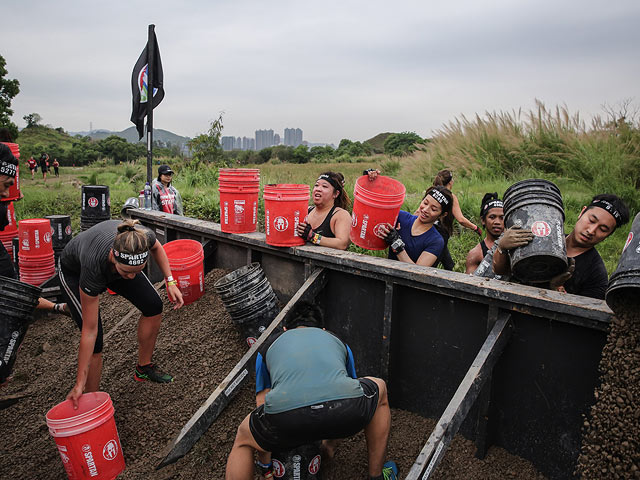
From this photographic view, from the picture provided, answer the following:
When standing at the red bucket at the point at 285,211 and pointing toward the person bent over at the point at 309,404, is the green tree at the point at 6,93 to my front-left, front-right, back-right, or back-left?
back-right

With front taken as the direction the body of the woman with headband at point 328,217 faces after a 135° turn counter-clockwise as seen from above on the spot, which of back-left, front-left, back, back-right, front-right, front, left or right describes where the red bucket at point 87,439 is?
back-right

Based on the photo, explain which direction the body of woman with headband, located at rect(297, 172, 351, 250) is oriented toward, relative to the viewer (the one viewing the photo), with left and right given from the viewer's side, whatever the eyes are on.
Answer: facing the viewer and to the left of the viewer

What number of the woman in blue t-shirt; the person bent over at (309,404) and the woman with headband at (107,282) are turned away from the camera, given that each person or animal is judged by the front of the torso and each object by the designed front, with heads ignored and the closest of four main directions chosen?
1

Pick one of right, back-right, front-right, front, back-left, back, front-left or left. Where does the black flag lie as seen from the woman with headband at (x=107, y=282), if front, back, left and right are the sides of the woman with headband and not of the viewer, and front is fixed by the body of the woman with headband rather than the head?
back-left

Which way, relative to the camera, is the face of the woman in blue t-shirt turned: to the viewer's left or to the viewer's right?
to the viewer's left

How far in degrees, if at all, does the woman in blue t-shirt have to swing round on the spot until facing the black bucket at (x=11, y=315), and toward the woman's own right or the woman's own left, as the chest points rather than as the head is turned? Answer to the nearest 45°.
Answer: approximately 45° to the woman's own right

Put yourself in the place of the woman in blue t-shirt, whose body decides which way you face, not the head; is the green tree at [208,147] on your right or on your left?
on your right

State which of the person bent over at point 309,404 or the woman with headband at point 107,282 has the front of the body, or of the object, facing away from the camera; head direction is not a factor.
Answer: the person bent over

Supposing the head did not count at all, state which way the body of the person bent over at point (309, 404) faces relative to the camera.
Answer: away from the camera

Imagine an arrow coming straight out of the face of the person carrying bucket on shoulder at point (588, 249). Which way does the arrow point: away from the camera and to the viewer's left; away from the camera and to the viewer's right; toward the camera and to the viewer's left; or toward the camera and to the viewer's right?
toward the camera and to the viewer's left

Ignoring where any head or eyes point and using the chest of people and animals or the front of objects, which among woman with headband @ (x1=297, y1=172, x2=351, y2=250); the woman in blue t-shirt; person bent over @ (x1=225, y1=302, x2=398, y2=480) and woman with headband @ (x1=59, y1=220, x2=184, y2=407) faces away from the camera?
the person bent over

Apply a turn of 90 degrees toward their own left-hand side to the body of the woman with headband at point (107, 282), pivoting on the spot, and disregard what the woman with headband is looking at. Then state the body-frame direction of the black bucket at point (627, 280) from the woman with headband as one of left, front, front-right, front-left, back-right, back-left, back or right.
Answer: right

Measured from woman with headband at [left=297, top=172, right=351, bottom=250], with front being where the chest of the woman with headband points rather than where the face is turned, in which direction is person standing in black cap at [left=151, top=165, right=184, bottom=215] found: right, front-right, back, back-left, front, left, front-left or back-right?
right

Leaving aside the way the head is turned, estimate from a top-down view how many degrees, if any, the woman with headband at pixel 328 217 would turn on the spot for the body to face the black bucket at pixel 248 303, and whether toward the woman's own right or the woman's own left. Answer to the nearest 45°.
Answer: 0° — they already face it

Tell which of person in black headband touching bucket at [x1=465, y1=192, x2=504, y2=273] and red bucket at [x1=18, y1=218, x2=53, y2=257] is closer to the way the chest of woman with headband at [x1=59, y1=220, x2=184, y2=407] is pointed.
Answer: the person in black headband touching bucket

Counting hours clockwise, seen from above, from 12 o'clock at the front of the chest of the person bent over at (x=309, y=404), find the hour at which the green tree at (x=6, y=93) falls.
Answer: The green tree is roughly at 11 o'clock from the person bent over.

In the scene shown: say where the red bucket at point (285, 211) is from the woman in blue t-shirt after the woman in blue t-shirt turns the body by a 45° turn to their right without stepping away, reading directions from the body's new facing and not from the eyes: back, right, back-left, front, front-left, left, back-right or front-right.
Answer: front
